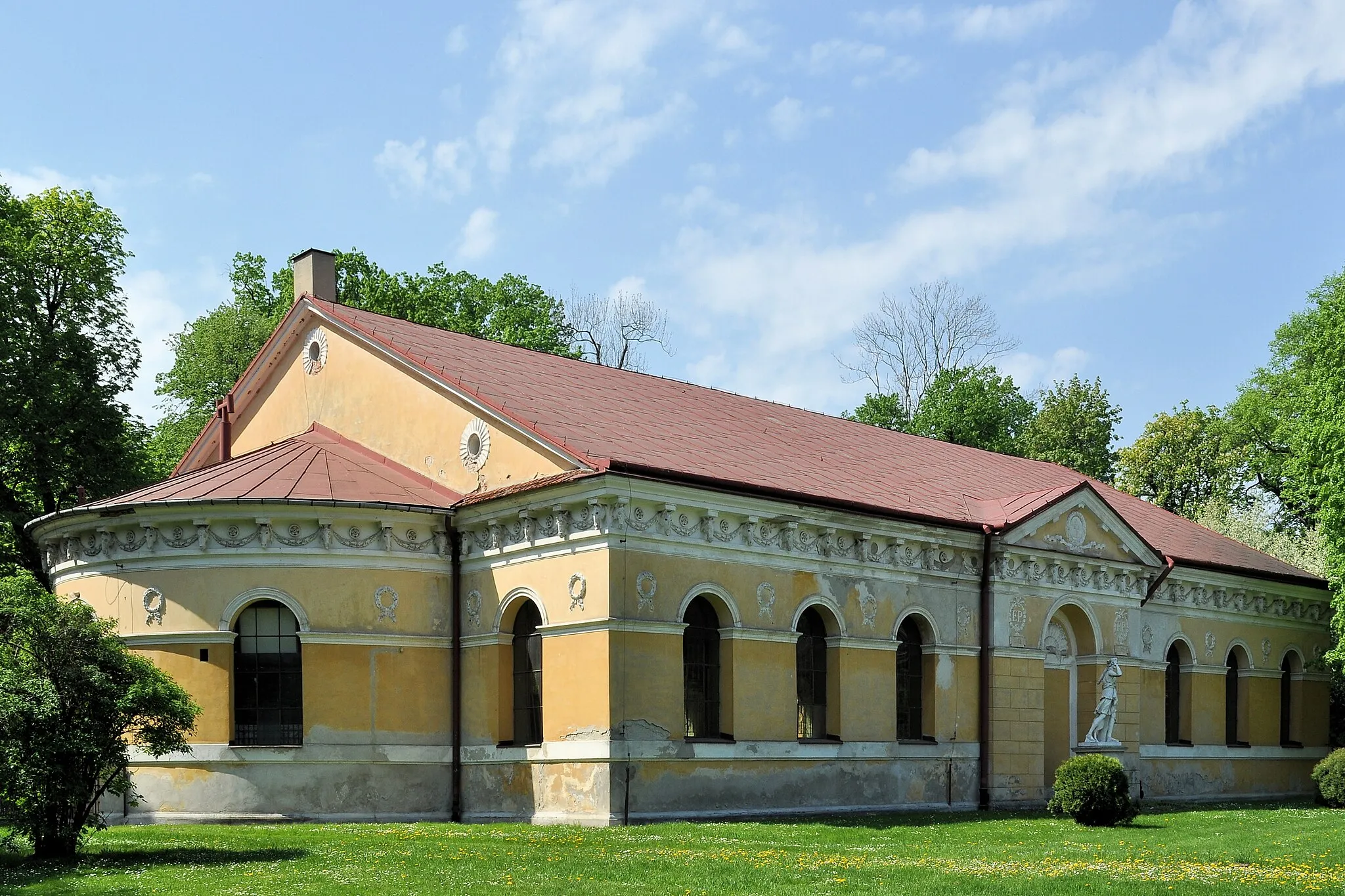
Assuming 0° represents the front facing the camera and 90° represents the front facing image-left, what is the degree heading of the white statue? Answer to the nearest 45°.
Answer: approximately 315°

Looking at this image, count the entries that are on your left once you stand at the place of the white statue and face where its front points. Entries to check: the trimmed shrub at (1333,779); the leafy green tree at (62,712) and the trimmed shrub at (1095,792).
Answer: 1

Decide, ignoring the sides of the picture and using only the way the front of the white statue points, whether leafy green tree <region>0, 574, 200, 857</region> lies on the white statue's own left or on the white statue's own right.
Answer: on the white statue's own right

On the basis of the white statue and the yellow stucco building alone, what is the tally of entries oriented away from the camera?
0

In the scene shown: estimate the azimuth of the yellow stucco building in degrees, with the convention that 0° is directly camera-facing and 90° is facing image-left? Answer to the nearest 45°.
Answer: approximately 315°

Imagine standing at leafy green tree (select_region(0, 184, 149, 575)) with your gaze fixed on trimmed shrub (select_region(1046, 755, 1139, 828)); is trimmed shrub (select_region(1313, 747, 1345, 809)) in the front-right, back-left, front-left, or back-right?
front-left

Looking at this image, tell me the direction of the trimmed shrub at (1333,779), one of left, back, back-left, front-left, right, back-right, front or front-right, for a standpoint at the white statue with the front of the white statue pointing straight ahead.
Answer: left

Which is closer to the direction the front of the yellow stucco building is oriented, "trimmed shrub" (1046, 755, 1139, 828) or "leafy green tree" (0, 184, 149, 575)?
the trimmed shrub

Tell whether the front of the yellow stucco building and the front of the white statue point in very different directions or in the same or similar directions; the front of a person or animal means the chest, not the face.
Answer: same or similar directions

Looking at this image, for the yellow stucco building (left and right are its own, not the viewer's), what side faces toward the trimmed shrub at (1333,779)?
left
